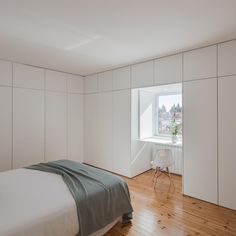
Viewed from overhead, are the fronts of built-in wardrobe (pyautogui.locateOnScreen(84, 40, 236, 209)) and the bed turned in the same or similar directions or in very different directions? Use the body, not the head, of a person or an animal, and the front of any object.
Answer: very different directions

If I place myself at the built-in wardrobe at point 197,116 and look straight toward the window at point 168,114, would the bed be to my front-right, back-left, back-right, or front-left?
back-left

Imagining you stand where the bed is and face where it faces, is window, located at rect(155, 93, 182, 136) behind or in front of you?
in front

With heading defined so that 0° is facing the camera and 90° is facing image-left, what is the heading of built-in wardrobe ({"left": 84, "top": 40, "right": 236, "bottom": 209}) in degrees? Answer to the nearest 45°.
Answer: approximately 45°

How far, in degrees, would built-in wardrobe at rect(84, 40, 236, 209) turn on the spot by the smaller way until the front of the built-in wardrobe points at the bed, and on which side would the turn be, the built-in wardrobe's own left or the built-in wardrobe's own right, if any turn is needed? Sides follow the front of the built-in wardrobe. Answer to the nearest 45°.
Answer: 0° — it already faces it

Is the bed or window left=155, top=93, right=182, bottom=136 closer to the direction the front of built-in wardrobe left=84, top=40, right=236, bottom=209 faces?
the bed

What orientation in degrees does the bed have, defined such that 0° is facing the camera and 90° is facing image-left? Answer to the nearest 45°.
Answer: approximately 225°

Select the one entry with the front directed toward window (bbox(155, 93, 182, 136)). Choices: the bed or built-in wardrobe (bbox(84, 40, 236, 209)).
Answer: the bed

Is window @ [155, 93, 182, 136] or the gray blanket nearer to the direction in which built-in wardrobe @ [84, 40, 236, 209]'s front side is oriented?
the gray blanket
